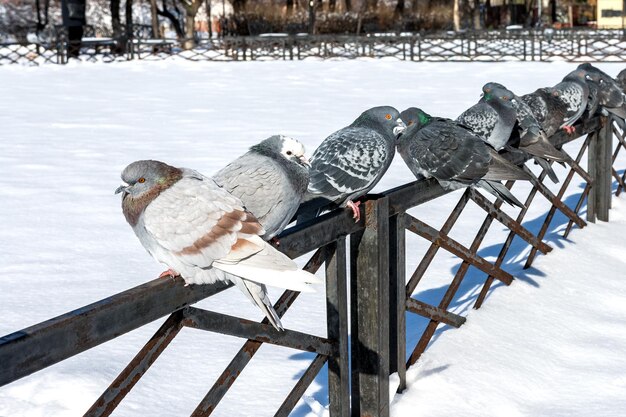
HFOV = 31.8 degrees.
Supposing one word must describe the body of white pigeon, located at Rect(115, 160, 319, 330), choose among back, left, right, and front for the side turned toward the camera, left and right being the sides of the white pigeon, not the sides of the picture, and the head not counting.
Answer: left

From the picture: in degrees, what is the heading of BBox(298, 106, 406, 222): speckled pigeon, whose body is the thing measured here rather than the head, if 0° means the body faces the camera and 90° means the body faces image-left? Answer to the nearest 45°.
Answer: approximately 270°

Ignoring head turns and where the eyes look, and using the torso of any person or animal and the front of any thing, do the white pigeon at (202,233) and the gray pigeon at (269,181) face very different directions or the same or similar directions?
very different directions

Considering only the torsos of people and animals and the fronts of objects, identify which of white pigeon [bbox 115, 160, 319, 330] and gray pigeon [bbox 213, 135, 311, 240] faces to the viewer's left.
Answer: the white pigeon

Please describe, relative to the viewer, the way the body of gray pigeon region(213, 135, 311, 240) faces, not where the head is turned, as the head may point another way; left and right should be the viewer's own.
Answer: facing to the right of the viewer

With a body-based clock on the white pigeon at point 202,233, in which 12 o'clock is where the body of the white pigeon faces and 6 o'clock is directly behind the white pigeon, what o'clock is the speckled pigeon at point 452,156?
The speckled pigeon is roughly at 4 o'clock from the white pigeon.

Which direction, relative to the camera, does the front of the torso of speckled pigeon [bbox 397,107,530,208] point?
to the viewer's left
